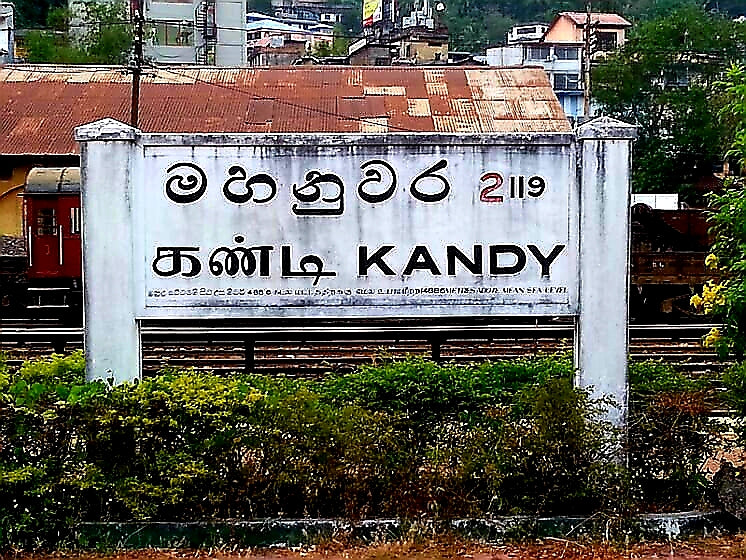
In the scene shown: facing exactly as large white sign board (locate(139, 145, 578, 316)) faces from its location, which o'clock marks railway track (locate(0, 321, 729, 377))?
The railway track is roughly at 6 o'clock from the large white sign board.

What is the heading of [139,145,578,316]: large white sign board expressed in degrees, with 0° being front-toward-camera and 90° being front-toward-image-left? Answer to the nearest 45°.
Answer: approximately 0°

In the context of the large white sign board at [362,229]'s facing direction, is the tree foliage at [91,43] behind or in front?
behind

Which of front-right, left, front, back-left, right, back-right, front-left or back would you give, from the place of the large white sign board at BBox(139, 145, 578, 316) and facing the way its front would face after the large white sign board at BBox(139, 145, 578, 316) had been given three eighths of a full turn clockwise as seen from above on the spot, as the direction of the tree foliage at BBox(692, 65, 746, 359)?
back-right

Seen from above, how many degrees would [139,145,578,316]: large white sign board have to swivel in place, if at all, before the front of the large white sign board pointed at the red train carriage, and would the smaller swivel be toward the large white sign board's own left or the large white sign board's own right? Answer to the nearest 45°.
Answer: approximately 135° to the large white sign board's own right
